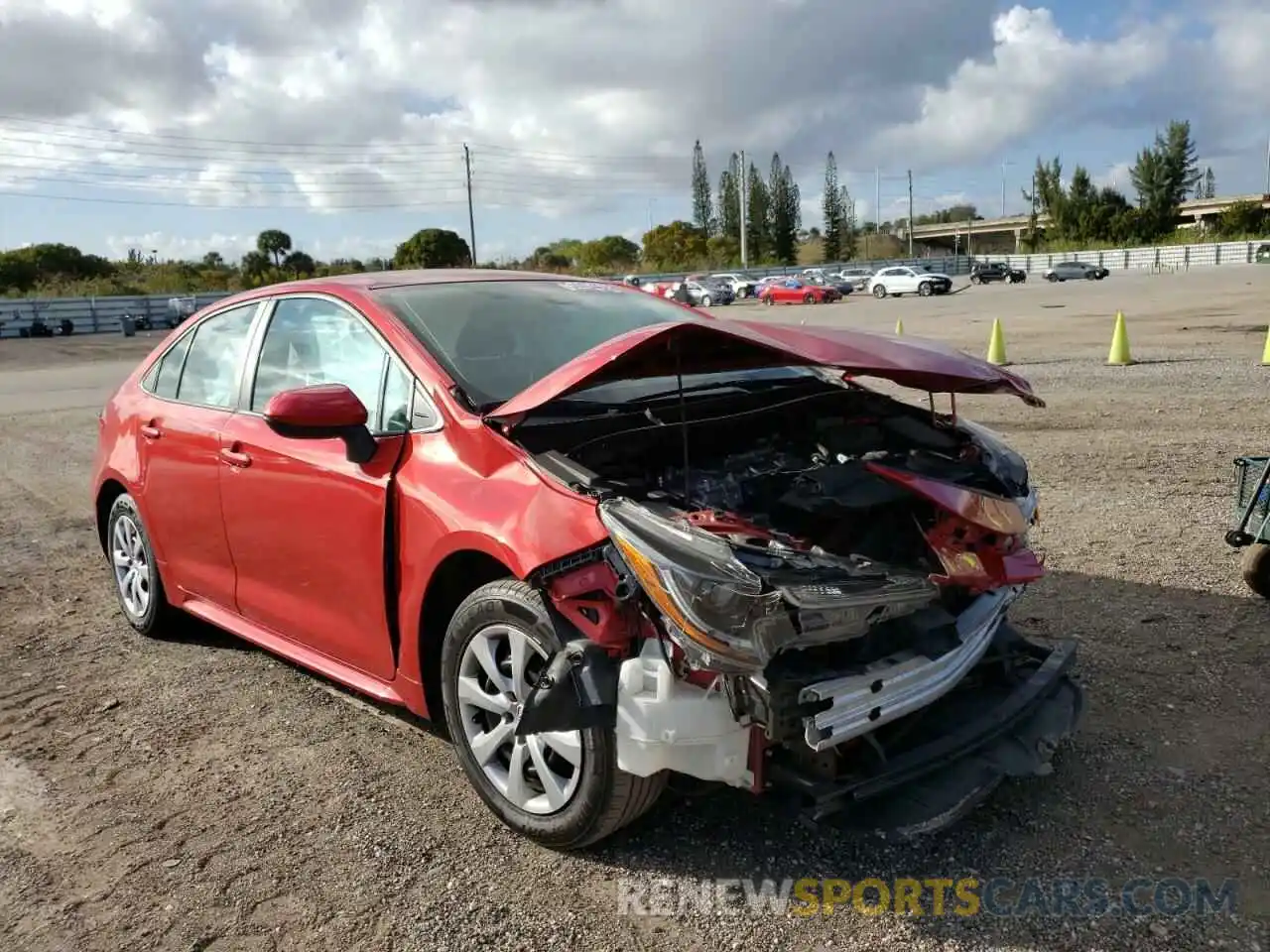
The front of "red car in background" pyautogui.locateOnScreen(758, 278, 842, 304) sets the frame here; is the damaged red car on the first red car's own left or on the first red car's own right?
on the first red car's own right

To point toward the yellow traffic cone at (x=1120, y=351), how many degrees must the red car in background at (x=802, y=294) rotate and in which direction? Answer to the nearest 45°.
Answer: approximately 90° to its right

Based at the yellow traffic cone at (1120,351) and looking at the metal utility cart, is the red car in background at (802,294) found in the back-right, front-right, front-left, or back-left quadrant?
back-right

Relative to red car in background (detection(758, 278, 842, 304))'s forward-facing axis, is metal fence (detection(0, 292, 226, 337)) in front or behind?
behind

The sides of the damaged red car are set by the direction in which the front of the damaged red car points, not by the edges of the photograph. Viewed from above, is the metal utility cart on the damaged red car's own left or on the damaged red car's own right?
on the damaged red car's own left

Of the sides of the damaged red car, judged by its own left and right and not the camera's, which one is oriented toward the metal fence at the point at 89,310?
back

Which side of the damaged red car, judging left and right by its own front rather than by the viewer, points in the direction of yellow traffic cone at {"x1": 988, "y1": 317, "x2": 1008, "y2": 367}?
left

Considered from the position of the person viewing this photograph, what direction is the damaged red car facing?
facing the viewer and to the right of the viewer

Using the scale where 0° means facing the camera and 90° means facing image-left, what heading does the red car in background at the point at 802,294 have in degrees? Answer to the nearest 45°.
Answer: approximately 270°
